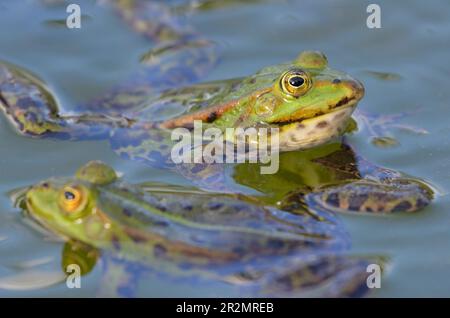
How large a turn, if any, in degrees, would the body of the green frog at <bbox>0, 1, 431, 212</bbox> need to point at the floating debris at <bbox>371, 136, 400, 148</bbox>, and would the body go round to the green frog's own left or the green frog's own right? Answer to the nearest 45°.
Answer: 0° — it already faces it

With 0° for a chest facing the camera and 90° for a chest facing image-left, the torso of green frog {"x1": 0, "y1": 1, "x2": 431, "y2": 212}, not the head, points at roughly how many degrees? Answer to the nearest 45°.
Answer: approximately 270°
